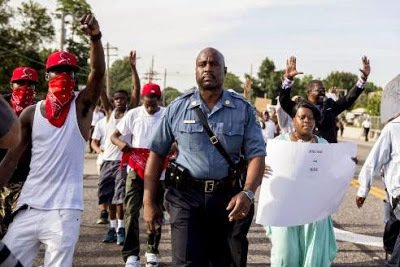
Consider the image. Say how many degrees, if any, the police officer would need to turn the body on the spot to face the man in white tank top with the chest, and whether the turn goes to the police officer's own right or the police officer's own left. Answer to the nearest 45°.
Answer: approximately 90° to the police officer's own right

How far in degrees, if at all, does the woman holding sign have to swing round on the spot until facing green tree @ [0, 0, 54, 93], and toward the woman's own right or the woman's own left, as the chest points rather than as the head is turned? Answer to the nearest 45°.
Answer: approximately 135° to the woman's own right

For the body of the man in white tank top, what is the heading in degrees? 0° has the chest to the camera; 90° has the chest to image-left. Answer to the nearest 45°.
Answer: approximately 0°

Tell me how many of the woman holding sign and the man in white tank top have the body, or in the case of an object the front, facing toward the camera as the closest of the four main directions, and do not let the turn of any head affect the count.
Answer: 2

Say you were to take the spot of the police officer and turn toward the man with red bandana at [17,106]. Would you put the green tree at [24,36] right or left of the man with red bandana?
right

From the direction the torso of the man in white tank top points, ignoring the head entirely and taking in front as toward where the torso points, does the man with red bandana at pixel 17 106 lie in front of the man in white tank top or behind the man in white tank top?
behind

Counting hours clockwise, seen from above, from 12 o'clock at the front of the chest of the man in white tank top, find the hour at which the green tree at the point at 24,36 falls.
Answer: The green tree is roughly at 6 o'clock from the man in white tank top.

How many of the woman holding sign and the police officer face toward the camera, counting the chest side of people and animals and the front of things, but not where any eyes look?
2
